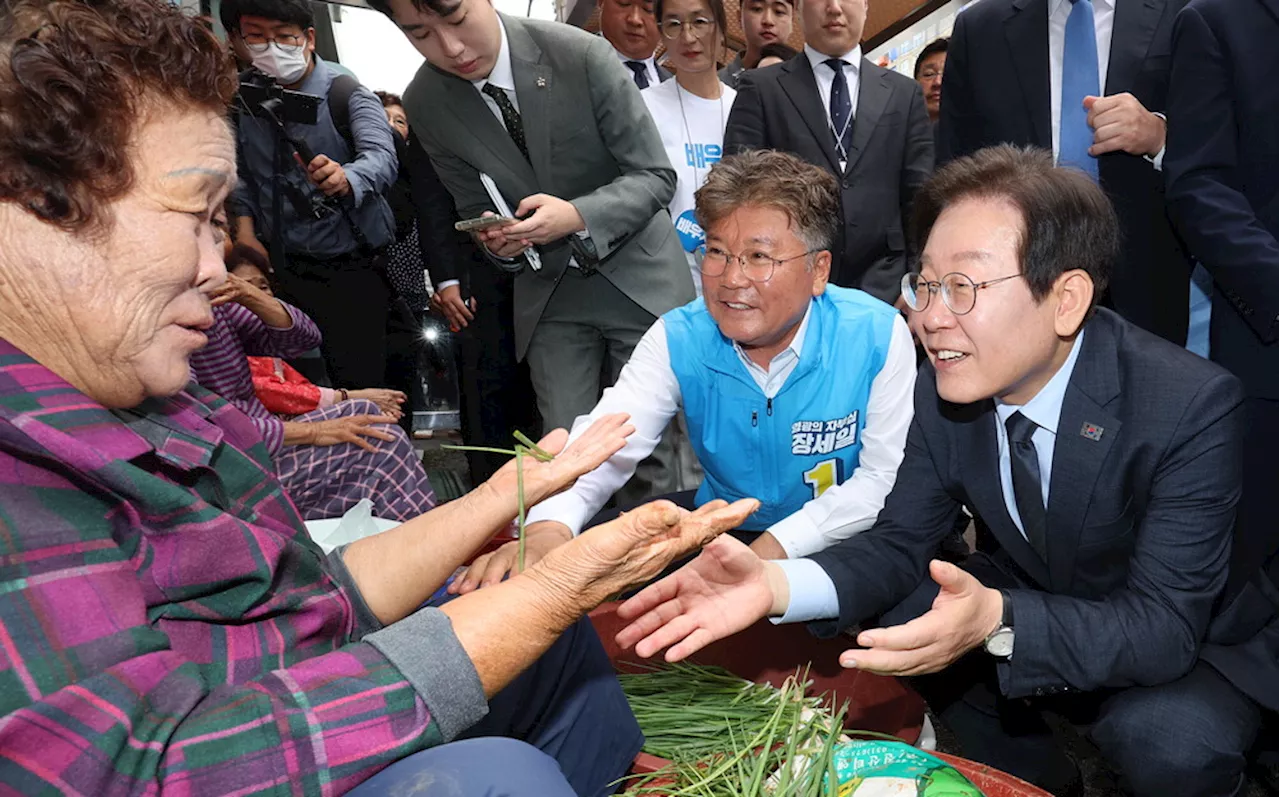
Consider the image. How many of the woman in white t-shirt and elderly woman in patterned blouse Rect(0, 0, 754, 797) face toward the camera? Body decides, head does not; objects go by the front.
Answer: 1

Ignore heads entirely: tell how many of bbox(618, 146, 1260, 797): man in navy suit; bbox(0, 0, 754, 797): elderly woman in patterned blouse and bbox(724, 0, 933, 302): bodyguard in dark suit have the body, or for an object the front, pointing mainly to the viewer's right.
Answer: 1

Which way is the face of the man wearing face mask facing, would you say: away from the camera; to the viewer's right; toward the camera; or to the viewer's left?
toward the camera

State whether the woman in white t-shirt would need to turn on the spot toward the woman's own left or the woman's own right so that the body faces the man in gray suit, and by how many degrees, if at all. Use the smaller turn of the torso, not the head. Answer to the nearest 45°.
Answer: approximately 45° to the woman's own right

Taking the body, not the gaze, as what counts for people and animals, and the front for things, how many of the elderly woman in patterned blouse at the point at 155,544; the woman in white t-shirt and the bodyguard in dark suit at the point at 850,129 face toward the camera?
2

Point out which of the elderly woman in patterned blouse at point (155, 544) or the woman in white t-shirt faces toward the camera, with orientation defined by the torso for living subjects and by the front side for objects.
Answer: the woman in white t-shirt

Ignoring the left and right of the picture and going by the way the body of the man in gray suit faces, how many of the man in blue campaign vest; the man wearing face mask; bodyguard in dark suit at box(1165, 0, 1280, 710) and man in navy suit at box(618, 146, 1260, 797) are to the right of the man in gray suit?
1

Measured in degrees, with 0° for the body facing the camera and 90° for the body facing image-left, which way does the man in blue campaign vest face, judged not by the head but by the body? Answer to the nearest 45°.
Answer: approximately 45°

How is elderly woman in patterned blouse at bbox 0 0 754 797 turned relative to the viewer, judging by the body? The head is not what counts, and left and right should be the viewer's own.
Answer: facing to the right of the viewer

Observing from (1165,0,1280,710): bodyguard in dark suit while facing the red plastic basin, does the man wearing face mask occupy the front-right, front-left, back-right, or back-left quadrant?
front-right

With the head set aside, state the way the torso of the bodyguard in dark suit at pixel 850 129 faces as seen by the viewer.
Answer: toward the camera

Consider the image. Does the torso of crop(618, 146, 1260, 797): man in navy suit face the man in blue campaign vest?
no

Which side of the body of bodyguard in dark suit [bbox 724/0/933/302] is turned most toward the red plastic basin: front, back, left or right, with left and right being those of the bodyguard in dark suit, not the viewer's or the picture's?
front

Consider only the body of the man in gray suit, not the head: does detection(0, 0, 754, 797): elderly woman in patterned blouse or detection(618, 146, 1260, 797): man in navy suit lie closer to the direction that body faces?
the elderly woman in patterned blouse

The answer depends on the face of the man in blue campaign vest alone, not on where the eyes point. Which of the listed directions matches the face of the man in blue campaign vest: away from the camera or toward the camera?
toward the camera

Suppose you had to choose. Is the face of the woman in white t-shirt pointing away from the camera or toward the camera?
toward the camera

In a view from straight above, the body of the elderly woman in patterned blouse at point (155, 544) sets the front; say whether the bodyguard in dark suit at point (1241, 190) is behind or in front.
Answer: in front
